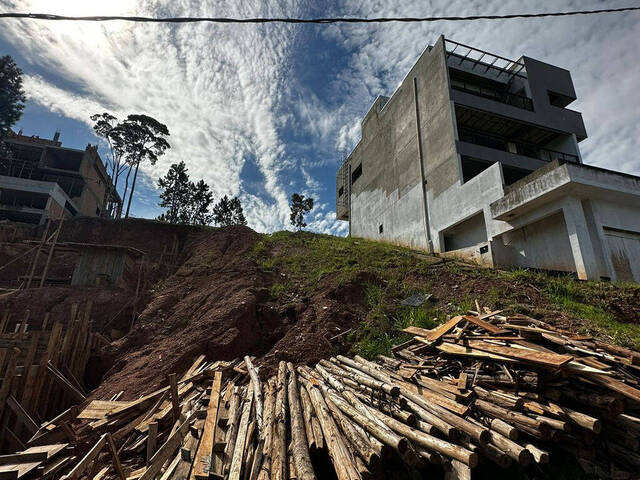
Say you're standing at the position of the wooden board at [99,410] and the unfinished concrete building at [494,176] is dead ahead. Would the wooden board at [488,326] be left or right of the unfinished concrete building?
right

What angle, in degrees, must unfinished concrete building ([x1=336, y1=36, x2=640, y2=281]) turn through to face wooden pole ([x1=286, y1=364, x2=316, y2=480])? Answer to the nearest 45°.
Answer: approximately 45° to its right

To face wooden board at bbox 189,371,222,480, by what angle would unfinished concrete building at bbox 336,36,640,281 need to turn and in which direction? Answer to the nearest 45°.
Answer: approximately 45° to its right

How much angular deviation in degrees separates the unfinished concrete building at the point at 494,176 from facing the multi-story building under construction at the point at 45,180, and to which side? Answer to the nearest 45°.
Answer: approximately 135° to its right

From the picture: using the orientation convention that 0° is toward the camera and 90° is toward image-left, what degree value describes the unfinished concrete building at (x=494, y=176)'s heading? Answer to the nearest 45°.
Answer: approximately 315°

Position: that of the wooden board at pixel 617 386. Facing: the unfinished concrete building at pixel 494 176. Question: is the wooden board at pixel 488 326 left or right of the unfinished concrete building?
left

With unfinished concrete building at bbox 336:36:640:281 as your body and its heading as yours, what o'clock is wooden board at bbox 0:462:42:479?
The wooden board is roughly at 2 o'clock from the unfinished concrete building.

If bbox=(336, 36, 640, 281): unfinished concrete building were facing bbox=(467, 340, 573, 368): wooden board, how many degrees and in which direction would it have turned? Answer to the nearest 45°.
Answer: approximately 45° to its right

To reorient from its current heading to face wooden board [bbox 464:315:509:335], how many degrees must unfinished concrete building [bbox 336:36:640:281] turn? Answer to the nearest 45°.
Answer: approximately 45° to its right
